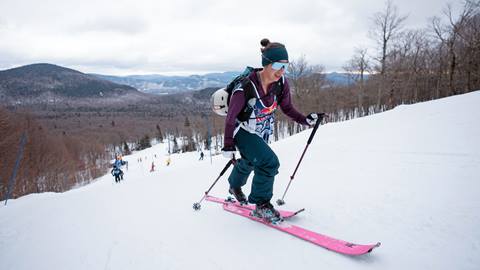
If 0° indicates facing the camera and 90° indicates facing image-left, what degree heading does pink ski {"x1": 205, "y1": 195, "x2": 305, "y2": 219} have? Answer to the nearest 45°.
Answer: approximately 270°

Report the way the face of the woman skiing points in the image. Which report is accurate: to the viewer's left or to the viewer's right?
to the viewer's right

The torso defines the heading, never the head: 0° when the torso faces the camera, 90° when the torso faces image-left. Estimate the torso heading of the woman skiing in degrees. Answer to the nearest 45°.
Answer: approximately 315°
